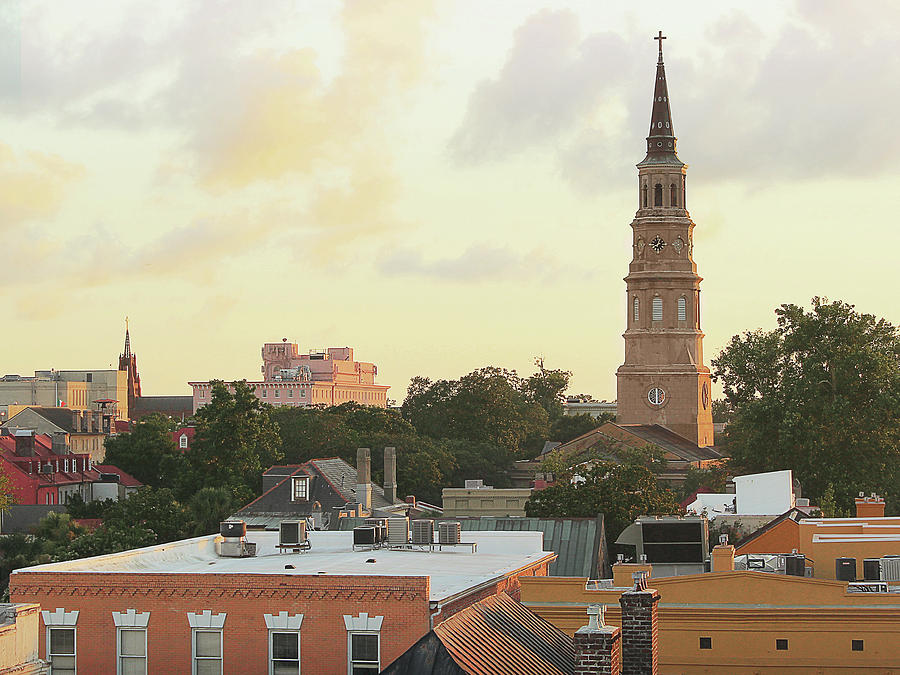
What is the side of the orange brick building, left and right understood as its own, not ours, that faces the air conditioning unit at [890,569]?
left

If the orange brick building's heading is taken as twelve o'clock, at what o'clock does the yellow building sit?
The yellow building is roughly at 9 o'clock from the orange brick building.

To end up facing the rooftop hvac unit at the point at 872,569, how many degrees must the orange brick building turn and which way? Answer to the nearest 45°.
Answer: approximately 90° to its left

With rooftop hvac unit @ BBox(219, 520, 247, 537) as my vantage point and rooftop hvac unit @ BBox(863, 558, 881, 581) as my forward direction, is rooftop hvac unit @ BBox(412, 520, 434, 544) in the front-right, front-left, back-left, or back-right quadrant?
front-left

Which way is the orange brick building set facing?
toward the camera

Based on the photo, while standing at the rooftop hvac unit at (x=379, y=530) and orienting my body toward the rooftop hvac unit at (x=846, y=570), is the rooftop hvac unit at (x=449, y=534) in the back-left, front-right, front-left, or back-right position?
front-left
